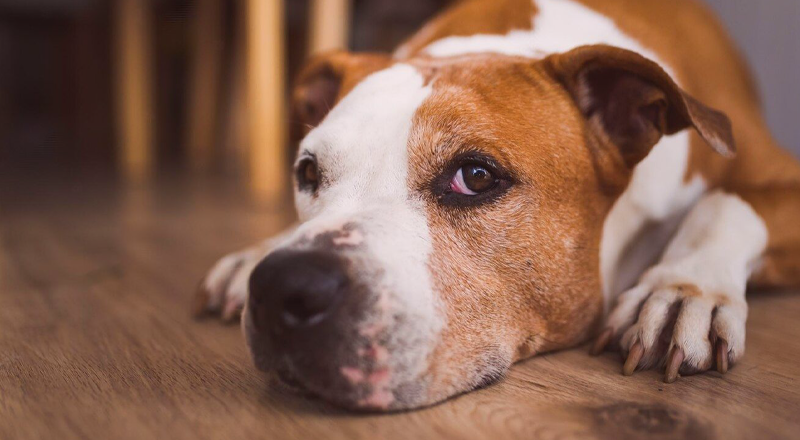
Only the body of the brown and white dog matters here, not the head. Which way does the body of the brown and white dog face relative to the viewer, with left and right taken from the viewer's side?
facing the viewer and to the left of the viewer
